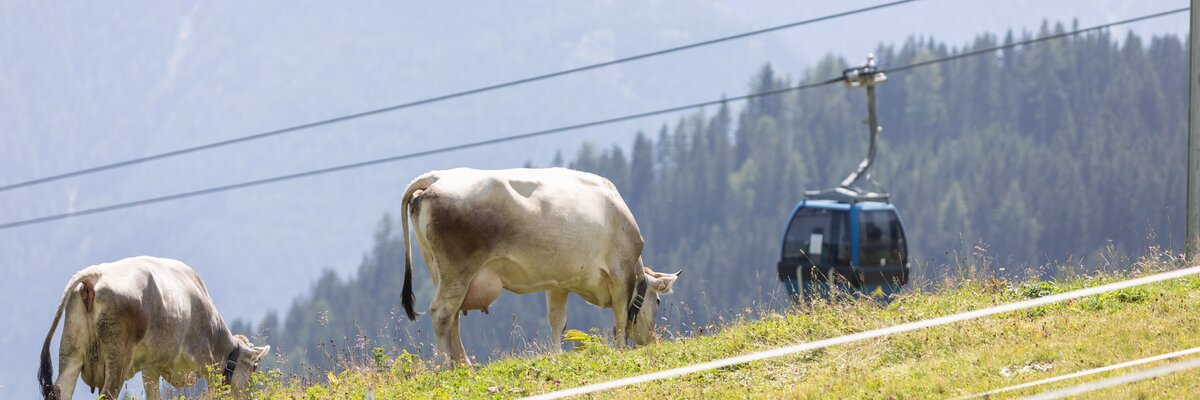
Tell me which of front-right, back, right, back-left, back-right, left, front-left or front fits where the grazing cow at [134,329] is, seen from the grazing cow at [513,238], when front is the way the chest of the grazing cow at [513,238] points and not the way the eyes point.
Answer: back

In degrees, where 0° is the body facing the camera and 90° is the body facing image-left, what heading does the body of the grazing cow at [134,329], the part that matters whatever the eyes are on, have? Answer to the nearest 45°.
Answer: approximately 225°

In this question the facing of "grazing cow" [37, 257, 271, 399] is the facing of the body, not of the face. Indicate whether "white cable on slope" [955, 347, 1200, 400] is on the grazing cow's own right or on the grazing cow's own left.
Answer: on the grazing cow's own right

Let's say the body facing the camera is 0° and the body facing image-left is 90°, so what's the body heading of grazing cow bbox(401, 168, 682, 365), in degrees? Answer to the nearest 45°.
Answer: approximately 270°

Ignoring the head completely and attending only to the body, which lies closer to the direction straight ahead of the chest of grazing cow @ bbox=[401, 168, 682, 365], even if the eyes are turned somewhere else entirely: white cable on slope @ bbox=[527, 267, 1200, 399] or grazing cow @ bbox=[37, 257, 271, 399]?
the white cable on slope
